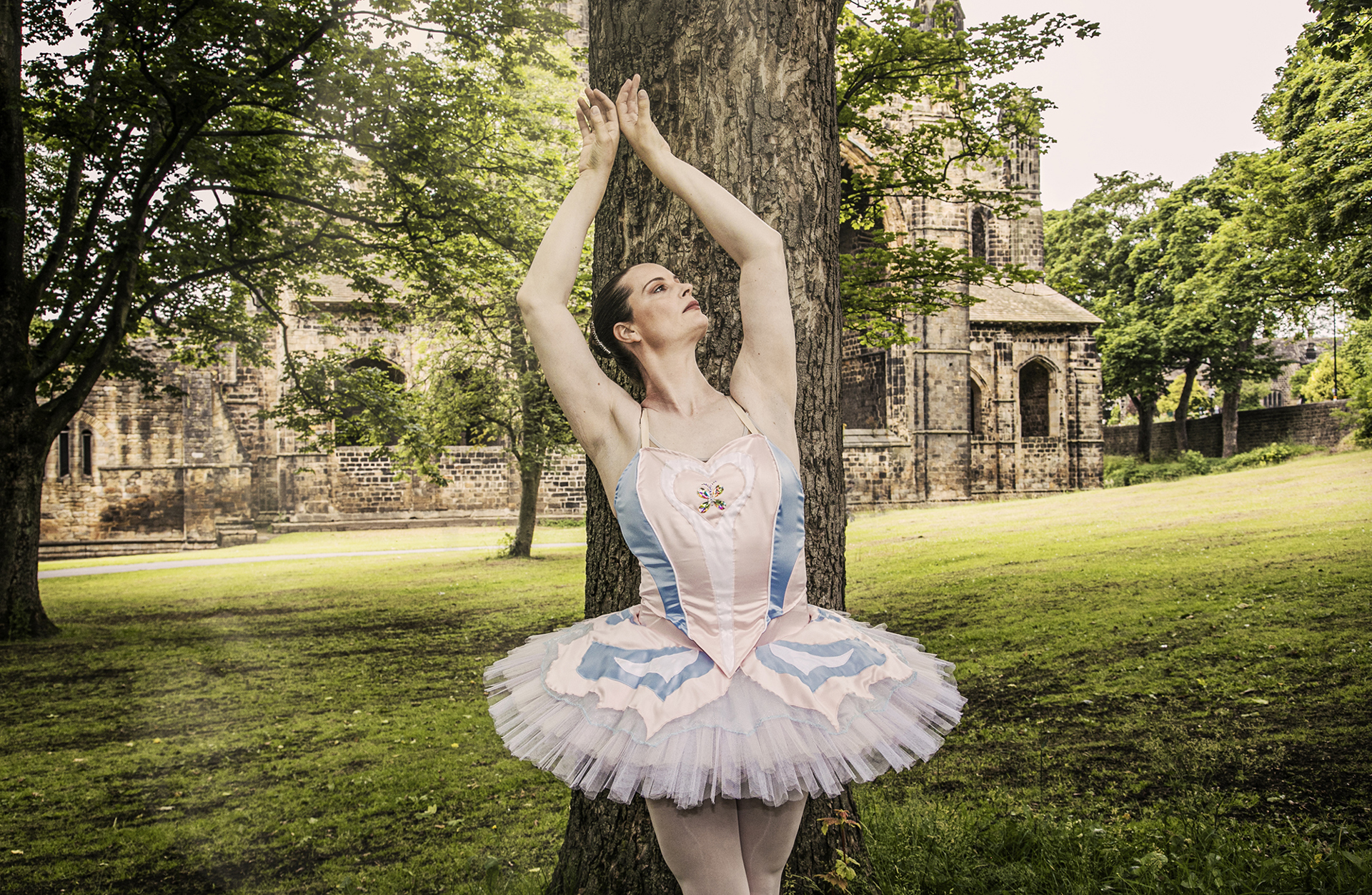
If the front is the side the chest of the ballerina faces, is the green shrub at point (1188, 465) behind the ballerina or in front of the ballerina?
behind

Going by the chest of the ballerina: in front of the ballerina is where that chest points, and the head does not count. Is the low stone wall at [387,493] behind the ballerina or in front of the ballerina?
behind

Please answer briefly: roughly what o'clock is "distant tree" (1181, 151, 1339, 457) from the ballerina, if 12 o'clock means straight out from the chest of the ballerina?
The distant tree is roughly at 7 o'clock from the ballerina.

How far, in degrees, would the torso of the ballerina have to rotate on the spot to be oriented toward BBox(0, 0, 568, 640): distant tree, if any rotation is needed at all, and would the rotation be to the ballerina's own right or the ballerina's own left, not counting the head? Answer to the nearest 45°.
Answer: approximately 135° to the ballerina's own right

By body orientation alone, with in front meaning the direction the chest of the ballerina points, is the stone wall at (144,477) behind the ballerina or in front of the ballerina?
behind

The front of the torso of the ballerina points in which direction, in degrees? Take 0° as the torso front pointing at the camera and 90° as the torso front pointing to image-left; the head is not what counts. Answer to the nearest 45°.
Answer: approximately 0°

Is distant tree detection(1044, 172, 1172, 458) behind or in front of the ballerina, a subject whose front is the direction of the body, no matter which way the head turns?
behind

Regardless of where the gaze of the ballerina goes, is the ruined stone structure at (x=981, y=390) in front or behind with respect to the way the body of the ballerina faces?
behind

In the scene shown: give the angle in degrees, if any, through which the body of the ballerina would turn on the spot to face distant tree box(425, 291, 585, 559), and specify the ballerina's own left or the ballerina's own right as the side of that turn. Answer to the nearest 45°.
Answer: approximately 180°

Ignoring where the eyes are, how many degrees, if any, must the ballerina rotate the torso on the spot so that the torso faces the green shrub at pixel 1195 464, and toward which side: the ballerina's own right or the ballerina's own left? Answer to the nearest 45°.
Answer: approximately 135° to the ballerina's own left

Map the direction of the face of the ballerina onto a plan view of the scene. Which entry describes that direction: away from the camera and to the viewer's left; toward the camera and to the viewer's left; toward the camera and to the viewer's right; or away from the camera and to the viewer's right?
toward the camera and to the viewer's right
